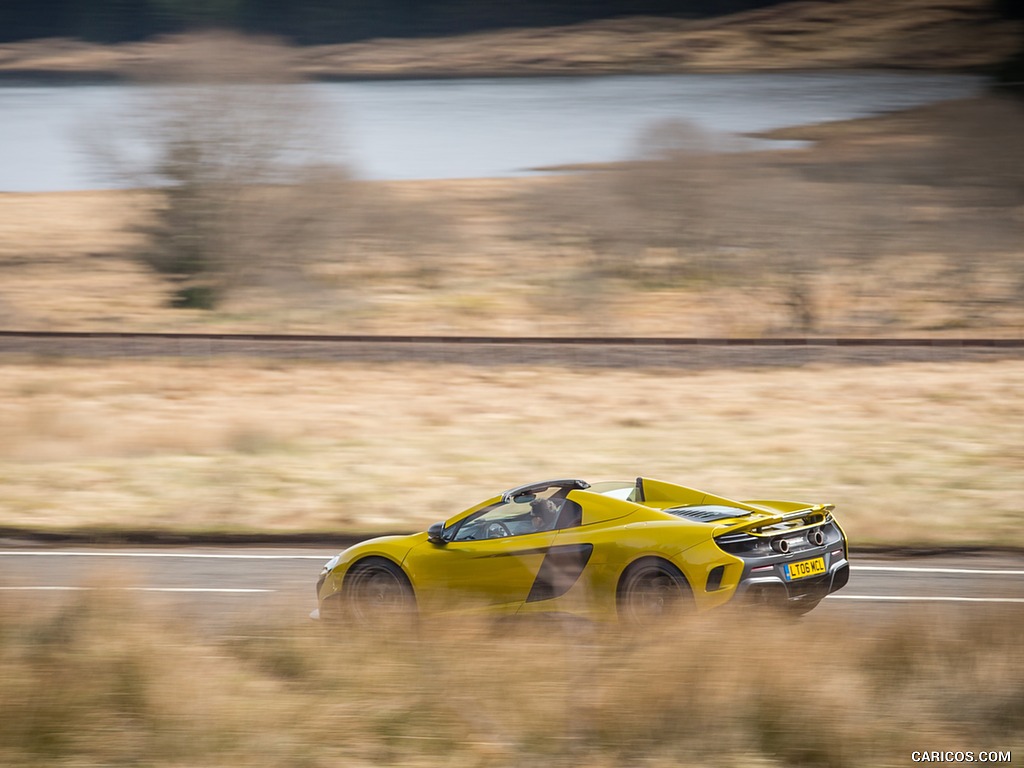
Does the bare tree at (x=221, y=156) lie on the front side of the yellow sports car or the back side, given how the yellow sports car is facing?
on the front side

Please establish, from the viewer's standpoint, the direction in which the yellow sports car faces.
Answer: facing away from the viewer and to the left of the viewer
